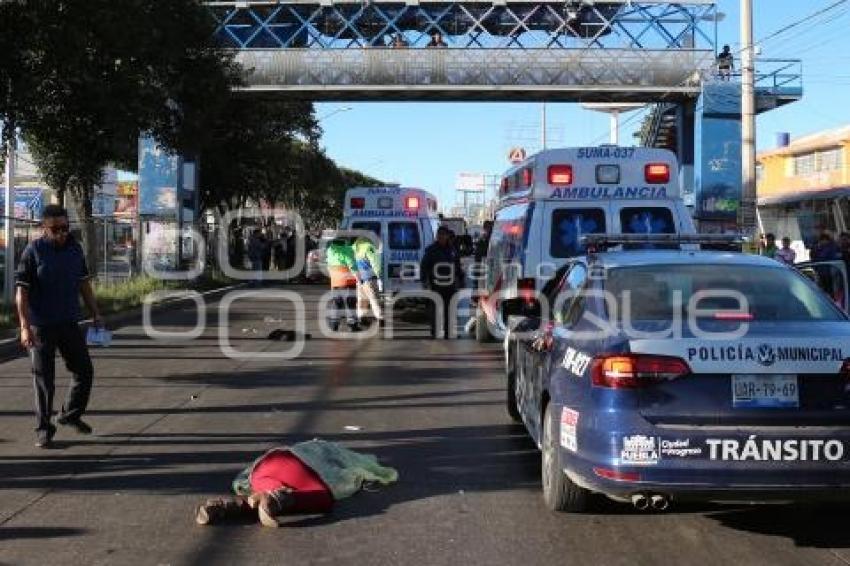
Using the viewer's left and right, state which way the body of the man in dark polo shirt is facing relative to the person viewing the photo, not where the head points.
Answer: facing the viewer and to the right of the viewer

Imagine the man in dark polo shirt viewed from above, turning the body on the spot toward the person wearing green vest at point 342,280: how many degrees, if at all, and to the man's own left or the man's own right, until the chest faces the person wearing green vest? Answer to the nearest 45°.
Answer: approximately 90° to the man's own left

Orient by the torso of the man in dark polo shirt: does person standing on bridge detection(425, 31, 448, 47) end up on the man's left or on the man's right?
on the man's left

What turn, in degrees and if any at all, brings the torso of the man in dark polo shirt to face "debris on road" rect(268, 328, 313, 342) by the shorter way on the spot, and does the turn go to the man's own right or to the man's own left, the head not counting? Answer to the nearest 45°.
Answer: approximately 90° to the man's own left

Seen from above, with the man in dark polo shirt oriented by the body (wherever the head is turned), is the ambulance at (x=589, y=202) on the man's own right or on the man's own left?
on the man's own left

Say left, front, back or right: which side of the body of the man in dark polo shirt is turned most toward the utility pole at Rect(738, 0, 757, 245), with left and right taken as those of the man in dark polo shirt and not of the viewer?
left

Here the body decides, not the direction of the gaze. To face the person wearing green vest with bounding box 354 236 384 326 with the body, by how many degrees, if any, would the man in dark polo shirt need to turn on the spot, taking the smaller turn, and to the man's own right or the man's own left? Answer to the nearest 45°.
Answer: approximately 90° to the man's own left

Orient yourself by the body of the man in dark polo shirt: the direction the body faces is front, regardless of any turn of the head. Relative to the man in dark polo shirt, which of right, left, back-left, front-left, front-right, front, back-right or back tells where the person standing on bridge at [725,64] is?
left

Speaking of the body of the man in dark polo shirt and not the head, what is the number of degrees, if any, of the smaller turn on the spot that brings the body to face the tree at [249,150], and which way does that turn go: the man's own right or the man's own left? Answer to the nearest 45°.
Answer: approximately 135° to the man's own left

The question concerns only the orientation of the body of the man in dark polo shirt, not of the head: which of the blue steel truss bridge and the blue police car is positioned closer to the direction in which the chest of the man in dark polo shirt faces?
the blue police car

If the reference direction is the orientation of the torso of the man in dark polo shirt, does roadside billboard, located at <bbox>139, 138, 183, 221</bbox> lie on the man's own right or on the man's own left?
on the man's own left

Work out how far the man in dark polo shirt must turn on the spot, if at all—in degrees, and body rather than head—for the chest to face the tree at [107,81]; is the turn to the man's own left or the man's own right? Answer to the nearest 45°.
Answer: approximately 135° to the man's own left
